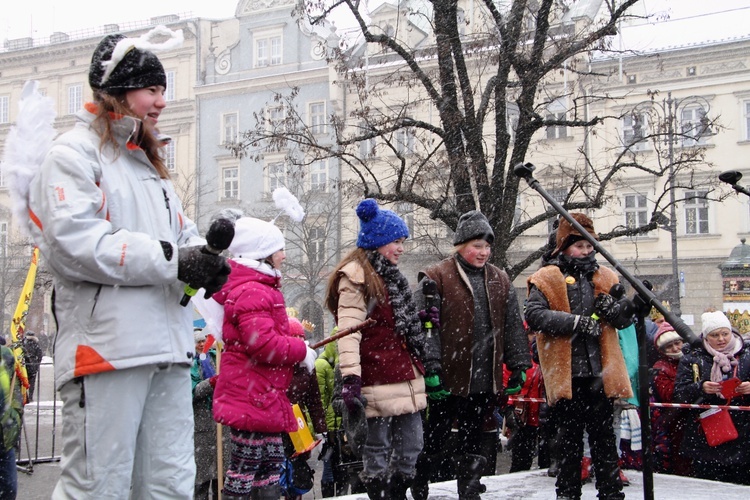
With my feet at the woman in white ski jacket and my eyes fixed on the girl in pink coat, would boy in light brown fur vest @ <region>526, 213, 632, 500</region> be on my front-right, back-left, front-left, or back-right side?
front-right

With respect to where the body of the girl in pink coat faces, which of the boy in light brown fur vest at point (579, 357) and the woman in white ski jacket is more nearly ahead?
the boy in light brown fur vest

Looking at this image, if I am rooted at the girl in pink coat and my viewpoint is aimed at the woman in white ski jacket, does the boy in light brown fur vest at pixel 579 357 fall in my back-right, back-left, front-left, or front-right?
back-left

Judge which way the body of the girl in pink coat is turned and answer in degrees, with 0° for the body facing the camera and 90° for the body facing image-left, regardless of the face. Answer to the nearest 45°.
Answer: approximately 270°

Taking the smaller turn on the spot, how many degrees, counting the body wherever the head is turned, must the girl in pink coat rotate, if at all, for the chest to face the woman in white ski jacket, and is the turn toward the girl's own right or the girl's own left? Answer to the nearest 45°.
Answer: approximately 90° to the girl's own right

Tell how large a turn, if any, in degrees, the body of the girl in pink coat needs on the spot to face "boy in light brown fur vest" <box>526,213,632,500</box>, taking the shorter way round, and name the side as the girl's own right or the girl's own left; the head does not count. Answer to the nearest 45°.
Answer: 0° — they already face them
